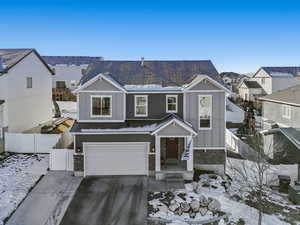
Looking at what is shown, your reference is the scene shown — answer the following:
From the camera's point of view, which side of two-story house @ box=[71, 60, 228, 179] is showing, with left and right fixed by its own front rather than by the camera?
front

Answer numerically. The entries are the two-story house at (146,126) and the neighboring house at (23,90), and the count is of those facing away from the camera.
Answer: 0

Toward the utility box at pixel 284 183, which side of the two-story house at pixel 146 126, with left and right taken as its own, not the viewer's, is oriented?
left

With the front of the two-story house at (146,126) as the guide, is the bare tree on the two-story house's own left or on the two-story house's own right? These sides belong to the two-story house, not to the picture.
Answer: on the two-story house's own left

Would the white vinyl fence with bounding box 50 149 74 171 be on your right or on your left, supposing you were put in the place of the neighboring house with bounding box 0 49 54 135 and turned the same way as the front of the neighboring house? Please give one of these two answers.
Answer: on your left

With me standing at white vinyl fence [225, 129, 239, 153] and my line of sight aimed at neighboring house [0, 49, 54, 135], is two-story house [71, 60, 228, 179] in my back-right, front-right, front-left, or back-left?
front-left

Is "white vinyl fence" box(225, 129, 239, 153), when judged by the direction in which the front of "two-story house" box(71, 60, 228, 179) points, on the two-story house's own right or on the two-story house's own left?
on the two-story house's own left

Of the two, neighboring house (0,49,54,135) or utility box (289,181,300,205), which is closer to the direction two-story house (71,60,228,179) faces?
the utility box

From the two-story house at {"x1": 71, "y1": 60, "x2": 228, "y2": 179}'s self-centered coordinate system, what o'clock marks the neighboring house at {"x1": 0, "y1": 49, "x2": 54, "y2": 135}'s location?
The neighboring house is roughly at 4 o'clock from the two-story house.

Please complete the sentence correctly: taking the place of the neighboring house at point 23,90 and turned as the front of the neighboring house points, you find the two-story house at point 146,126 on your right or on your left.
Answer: on your left

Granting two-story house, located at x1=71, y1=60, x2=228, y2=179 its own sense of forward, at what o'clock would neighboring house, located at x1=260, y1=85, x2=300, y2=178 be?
The neighboring house is roughly at 8 o'clock from the two-story house.

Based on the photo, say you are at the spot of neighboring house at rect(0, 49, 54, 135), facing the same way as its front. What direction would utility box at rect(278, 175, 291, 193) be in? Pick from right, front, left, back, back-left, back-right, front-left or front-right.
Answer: left

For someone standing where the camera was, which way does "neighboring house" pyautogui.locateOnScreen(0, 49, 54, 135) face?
facing the viewer and to the left of the viewer

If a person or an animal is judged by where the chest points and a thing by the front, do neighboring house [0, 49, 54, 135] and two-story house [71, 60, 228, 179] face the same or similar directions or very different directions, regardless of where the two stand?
same or similar directions

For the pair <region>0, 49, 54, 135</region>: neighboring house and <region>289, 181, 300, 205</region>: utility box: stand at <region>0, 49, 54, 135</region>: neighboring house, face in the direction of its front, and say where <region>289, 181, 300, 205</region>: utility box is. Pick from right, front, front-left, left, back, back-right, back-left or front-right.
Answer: left
